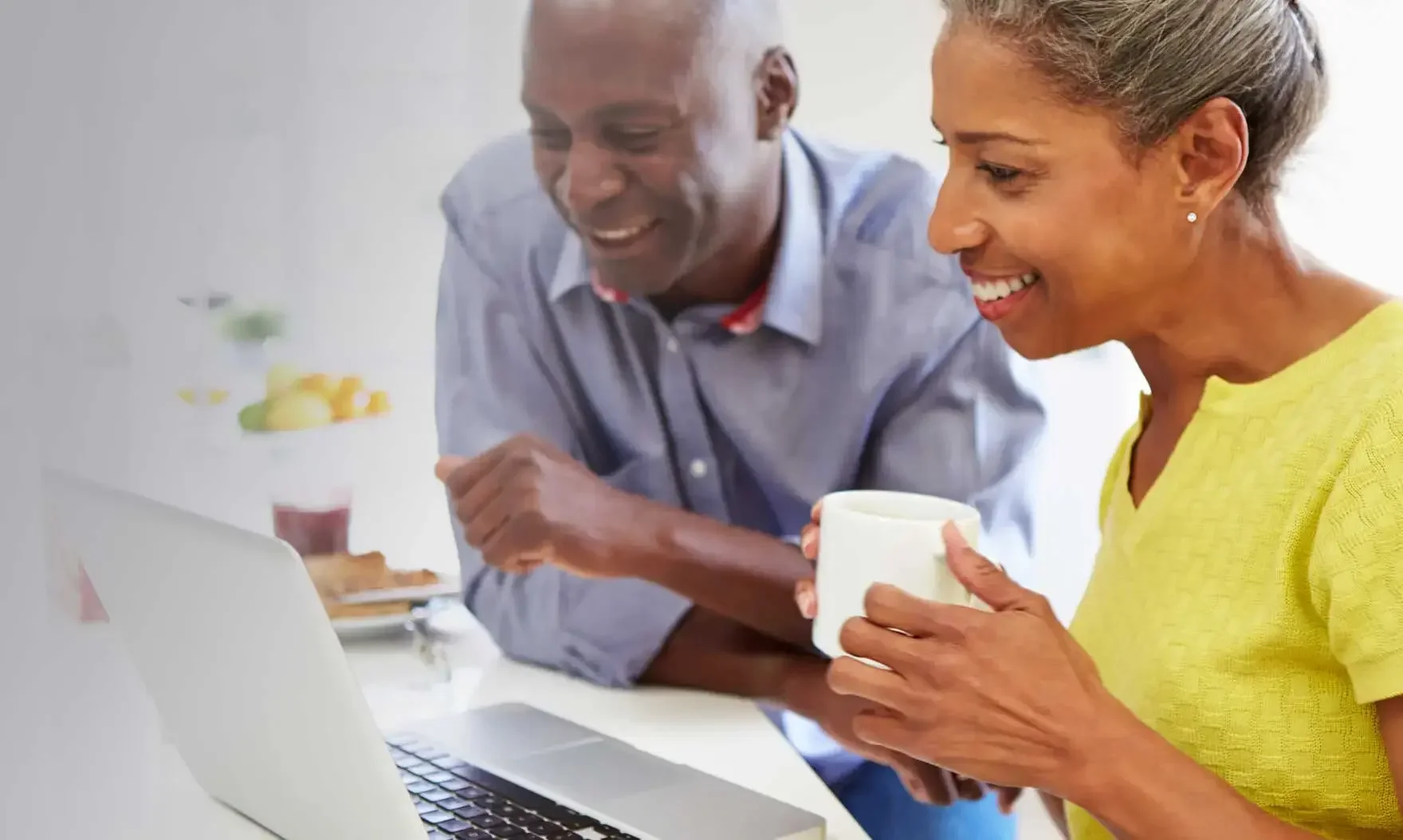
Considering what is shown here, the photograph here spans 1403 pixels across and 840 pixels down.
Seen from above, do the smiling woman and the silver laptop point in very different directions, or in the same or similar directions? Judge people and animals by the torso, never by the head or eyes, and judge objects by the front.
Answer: very different directions

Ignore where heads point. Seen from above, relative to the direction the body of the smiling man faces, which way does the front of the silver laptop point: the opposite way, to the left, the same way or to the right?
the opposite way

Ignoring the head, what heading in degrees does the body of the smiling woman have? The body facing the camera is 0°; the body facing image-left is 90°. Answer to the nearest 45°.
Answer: approximately 45°

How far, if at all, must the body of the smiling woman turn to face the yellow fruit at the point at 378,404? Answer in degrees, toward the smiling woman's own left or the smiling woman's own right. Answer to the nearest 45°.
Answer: approximately 45° to the smiling woman's own right

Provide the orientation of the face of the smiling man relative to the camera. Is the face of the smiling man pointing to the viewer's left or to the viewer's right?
to the viewer's left

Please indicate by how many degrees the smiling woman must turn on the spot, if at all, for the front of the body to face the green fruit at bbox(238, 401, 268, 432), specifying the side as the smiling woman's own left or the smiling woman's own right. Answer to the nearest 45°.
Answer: approximately 45° to the smiling woman's own right

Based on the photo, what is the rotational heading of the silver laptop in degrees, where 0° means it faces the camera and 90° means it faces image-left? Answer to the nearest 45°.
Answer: approximately 225°
